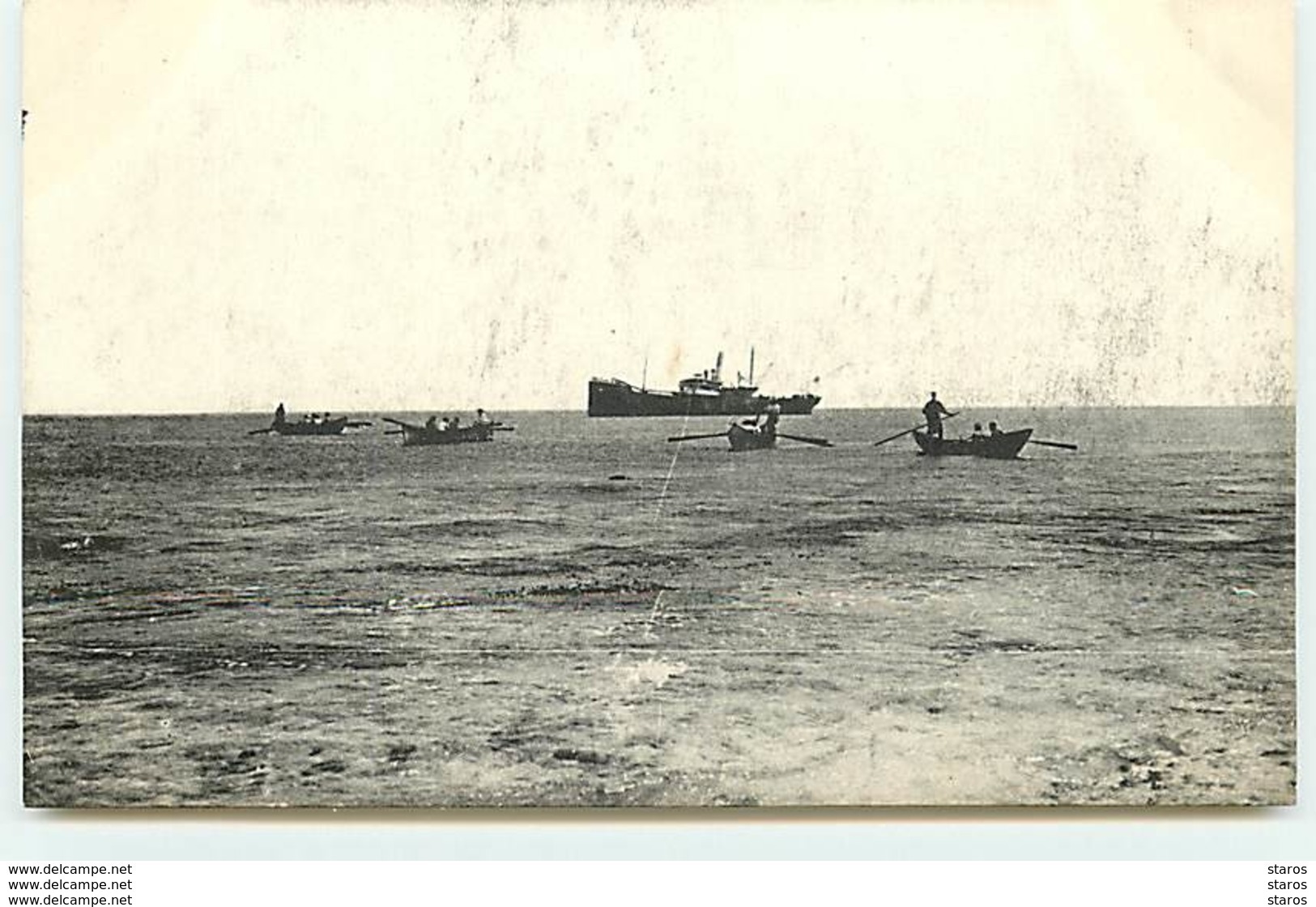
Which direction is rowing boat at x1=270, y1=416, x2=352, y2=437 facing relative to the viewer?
to the viewer's right

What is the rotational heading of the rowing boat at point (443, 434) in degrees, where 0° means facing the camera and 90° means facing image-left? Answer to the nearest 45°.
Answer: approximately 90°

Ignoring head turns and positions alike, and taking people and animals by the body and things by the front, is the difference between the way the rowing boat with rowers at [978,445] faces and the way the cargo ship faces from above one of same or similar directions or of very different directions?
very different directions

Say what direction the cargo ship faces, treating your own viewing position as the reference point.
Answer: facing to the left of the viewer

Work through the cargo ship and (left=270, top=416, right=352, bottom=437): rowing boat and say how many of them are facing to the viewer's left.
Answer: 1

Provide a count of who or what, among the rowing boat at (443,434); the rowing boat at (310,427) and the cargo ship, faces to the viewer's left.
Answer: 2

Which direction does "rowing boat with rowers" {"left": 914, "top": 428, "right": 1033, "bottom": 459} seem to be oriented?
to the viewer's right
